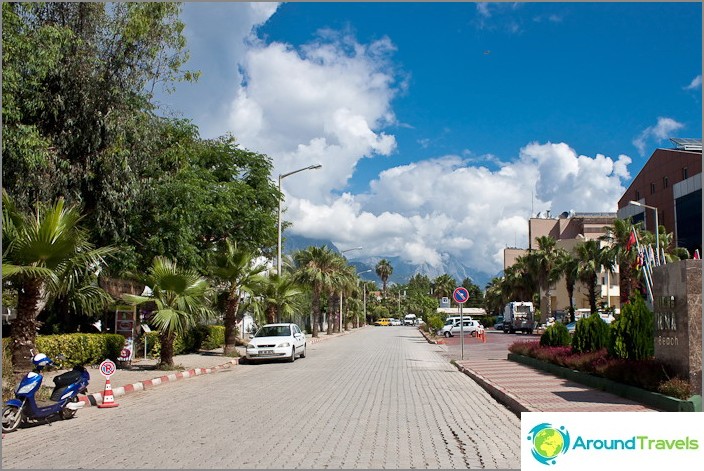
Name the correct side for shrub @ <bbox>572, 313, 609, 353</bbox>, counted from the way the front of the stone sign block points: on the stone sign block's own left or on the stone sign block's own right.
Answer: on the stone sign block's own right

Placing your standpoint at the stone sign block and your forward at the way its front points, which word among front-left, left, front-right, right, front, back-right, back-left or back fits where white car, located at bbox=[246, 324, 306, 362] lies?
right

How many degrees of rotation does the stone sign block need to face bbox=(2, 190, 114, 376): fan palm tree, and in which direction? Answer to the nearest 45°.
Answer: approximately 45° to its right

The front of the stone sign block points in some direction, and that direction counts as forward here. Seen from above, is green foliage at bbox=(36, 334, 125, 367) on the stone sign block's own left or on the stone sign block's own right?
on the stone sign block's own right

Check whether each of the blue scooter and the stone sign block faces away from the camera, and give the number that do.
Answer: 0

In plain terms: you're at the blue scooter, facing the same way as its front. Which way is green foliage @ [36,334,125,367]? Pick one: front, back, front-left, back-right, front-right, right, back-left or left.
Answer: back-right

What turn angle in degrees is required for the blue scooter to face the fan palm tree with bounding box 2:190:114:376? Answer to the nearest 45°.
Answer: approximately 135° to its right

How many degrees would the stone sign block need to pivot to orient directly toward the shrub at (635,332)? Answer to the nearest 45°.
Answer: approximately 135° to its right

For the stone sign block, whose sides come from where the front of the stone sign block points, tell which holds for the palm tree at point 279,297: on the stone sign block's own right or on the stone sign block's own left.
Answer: on the stone sign block's own right
